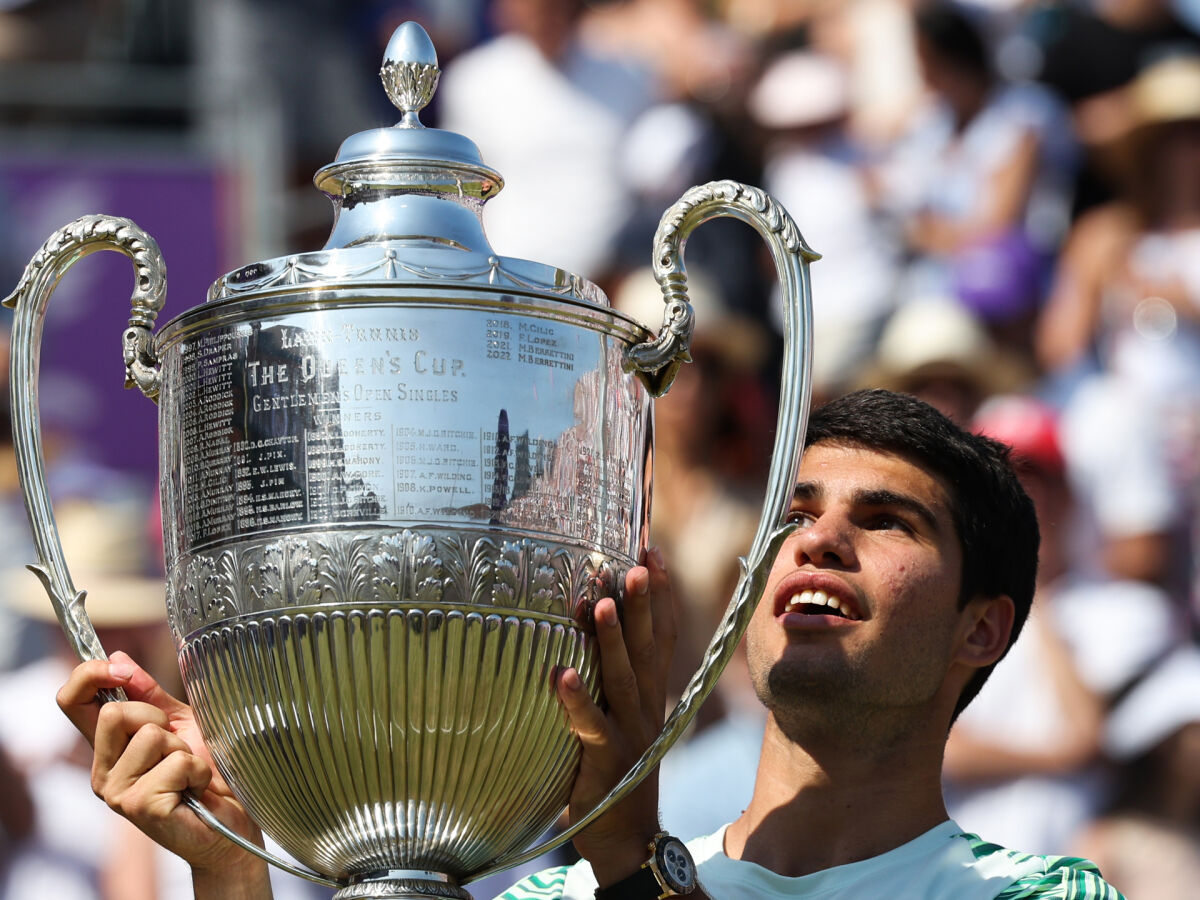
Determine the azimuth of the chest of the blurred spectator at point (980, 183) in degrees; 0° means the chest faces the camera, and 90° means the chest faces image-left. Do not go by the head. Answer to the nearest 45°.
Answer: approximately 45°

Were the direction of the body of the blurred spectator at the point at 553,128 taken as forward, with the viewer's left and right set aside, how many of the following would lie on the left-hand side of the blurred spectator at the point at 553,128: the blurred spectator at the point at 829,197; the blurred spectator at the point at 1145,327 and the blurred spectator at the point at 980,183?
3

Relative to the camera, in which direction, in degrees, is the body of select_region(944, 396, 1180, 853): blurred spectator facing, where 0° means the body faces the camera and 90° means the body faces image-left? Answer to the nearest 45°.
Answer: approximately 45°

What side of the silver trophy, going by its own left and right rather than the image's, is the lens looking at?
front

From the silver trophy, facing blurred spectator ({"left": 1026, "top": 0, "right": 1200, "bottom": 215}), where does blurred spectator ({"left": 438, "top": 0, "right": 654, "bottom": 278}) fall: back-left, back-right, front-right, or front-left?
front-left

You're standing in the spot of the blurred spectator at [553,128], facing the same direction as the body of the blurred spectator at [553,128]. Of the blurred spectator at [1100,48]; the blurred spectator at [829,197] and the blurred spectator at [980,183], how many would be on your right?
0

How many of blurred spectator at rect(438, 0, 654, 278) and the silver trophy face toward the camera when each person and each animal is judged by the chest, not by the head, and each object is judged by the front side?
2

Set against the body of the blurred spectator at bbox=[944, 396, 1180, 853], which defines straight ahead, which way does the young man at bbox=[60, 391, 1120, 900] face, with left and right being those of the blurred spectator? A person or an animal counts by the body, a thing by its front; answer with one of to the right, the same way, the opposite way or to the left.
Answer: the same way

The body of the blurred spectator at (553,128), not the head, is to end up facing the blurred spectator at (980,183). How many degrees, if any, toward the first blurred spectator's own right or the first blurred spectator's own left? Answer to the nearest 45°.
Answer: approximately 90° to the first blurred spectator's own left

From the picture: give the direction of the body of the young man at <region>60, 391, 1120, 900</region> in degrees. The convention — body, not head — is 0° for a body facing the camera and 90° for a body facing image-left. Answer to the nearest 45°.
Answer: approximately 45°

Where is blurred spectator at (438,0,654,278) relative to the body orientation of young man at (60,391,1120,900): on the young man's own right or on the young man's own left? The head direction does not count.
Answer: on the young man's own right

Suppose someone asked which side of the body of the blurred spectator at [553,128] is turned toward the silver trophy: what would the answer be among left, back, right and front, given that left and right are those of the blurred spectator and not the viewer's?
front

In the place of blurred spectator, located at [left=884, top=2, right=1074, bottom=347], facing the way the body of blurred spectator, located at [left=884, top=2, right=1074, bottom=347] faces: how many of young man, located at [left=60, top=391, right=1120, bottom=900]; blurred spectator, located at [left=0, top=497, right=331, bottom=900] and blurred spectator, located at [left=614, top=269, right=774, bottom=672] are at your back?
0

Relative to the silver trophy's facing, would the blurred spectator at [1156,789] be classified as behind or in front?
behind

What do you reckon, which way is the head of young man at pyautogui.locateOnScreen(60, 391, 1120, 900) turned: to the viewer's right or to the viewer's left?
to the viewer's left

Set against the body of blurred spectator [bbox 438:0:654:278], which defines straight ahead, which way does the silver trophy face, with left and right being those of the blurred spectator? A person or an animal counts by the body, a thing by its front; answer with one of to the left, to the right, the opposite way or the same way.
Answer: the same way
